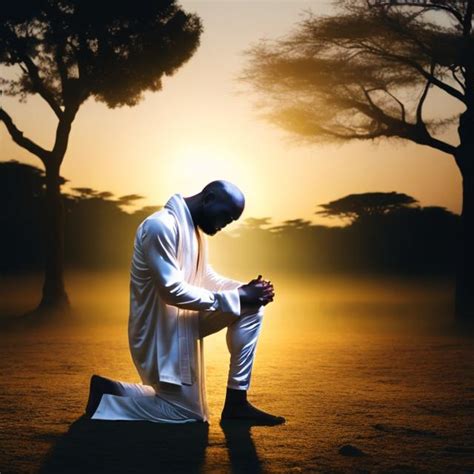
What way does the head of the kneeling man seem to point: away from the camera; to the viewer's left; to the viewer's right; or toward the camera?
to the viewer's right

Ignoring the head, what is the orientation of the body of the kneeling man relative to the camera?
to the viewer's right
